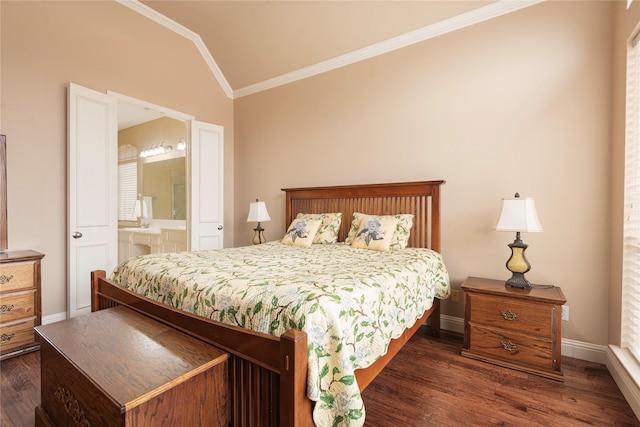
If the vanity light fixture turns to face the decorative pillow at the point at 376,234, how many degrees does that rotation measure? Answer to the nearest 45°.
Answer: approximately 90° to its left

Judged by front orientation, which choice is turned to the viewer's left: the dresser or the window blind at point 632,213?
the window blind

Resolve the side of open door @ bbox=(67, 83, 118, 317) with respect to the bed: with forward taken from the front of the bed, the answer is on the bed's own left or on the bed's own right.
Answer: on the bed's own right

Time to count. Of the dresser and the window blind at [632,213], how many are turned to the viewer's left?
1

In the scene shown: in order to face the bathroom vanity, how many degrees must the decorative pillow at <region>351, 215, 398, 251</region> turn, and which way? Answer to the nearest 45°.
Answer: approximately 45° to its right

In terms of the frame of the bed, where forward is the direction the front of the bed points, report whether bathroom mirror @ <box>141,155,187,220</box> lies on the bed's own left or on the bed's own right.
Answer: on the bed's own right

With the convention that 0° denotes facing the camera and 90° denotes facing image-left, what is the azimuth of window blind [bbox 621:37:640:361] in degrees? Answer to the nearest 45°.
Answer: approximately 90°
